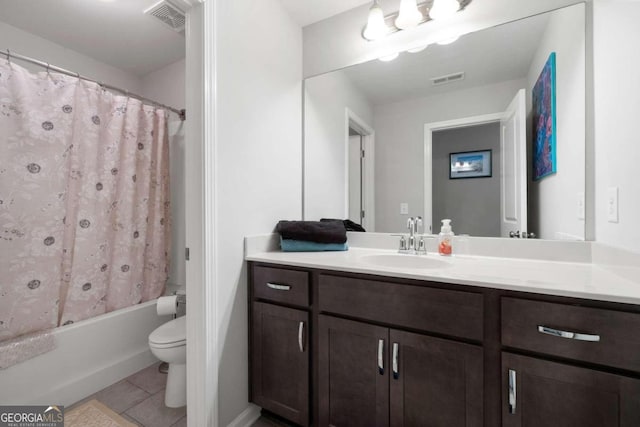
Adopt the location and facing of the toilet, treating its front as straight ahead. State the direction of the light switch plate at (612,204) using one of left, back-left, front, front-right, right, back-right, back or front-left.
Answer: left

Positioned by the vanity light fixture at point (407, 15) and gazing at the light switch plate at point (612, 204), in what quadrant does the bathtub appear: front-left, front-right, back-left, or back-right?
back-right

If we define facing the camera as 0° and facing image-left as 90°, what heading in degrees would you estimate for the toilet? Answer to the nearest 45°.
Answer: approximately 45°

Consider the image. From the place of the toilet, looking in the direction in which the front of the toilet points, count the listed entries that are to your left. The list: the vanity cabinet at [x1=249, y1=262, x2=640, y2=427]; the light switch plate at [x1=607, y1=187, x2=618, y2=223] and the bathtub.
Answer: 2

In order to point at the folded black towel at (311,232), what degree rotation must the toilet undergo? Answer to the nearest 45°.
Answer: approximately 90° to its left

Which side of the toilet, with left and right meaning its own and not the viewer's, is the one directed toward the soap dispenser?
left

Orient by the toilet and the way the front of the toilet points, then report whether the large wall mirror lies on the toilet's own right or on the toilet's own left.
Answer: on the toilet's own left

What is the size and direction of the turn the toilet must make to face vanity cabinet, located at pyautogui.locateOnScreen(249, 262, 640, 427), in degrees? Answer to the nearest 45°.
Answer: approximately 90° to its left

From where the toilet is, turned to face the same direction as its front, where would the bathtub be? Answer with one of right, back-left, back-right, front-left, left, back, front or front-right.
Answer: right
